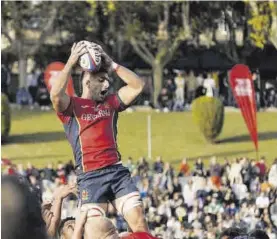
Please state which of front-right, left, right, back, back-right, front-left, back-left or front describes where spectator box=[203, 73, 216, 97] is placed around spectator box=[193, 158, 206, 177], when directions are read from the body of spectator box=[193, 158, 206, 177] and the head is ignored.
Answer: back

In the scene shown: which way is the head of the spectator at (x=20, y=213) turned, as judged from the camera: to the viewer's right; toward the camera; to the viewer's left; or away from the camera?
away from the camera

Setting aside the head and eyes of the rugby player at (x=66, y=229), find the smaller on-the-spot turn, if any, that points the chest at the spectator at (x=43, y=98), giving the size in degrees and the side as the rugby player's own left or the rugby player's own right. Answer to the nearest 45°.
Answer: approximately 135° to the rugby player's own left

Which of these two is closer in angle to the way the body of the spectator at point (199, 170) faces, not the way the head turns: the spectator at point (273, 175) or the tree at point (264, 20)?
the spectator

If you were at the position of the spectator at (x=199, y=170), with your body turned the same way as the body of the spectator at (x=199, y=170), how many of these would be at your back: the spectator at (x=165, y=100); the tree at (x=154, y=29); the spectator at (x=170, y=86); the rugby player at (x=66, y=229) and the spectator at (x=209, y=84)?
4

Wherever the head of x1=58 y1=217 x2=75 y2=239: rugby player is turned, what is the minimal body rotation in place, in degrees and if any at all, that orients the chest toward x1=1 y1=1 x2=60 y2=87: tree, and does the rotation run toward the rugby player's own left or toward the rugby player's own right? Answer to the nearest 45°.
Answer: approximately 135° to the rugby player's own left

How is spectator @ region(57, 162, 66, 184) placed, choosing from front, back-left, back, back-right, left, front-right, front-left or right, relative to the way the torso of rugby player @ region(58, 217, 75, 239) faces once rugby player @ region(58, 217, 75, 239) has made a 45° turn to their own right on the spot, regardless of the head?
back

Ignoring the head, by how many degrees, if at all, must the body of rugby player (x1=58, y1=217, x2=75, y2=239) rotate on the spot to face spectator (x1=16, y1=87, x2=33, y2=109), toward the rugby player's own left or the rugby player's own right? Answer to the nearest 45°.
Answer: approximately 135° to the rugby player's own left
